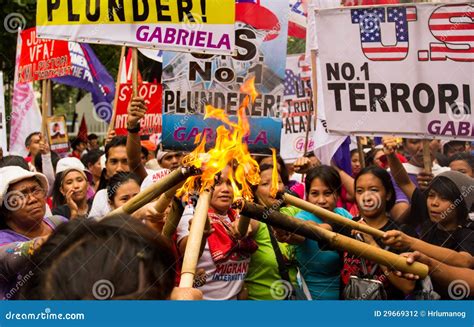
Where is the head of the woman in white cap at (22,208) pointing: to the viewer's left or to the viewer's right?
to the viewer's right

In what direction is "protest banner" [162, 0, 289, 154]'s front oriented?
toward the camera

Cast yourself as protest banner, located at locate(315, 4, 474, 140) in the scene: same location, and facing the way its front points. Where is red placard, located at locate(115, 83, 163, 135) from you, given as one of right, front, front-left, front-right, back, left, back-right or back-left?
back-right

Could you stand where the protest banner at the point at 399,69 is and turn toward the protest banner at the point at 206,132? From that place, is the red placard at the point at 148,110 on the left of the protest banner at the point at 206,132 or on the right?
right

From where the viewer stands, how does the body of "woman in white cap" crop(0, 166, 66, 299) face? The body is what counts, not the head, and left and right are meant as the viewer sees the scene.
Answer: facing the viewer and to the right of the viewer

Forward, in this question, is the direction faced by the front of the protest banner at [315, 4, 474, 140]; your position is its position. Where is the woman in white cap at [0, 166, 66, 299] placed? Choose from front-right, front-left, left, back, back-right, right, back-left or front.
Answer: front-right

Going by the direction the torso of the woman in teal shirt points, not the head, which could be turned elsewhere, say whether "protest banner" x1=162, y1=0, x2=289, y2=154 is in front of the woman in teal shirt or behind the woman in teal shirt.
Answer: behind

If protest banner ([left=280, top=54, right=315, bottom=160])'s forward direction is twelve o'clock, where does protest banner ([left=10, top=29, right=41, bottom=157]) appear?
protest banner ([left=10, top=29, right=41, bottom=157]) is roughly at 4 o'clock from protest banner ([left=280, top=54, right=315, bottom=160]).

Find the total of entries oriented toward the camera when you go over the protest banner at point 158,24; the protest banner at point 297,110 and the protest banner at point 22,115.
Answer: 3

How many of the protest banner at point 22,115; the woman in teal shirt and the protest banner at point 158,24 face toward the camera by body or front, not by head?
3
